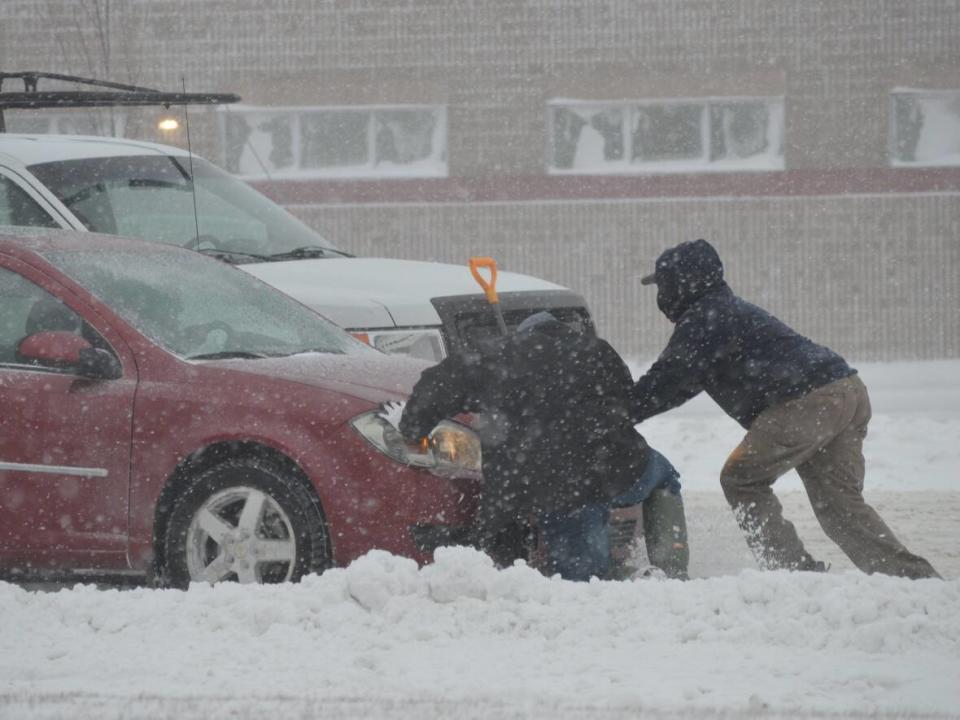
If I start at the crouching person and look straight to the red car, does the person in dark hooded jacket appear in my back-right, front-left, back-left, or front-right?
back-right

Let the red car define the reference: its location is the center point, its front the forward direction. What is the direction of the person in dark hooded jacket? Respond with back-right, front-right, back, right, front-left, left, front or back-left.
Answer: front-left

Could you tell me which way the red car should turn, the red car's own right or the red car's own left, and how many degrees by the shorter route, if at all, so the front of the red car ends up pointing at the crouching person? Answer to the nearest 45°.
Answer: approximately 45° to the red car's own left

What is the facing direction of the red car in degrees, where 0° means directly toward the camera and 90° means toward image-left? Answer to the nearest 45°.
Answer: approximately 315°
